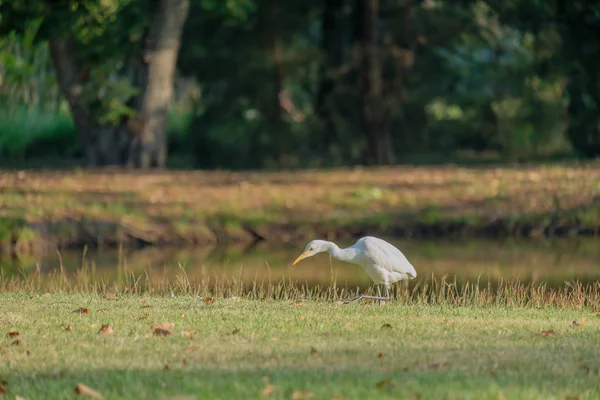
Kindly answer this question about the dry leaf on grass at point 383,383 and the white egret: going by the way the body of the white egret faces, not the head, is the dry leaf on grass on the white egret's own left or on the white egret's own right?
on the white egret's own left

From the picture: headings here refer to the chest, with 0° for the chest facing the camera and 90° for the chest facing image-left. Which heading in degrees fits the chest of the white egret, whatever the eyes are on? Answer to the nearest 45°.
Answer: approximately 90°

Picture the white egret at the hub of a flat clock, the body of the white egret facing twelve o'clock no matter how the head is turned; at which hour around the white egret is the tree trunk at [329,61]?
The tree trunk is roughly at 3 o'clock from the white egret.

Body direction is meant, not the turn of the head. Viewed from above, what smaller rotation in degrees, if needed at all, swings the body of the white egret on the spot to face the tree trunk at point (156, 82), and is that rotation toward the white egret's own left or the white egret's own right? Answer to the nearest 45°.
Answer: approximately 90° to the white egret's own right

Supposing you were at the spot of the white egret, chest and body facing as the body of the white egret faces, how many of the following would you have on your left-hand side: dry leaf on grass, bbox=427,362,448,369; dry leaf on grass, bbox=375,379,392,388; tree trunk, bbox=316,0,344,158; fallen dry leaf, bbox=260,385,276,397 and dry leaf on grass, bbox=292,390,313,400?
4

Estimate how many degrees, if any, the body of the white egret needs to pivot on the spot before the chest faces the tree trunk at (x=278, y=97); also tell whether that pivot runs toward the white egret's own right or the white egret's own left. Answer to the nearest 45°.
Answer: approximately 90° to the white egret's own right

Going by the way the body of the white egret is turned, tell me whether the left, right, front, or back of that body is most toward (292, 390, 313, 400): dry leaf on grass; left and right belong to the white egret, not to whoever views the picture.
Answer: left

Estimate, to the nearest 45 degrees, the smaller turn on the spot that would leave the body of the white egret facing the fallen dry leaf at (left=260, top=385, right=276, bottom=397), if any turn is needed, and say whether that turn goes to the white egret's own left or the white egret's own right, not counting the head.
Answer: approximately 90° to the white egret's own left

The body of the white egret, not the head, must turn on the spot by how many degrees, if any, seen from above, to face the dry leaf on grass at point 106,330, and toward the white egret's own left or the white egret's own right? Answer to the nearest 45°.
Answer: approximately 45° to the white egret's own left

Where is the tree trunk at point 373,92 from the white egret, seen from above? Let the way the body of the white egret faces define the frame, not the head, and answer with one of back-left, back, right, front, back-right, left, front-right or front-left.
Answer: right

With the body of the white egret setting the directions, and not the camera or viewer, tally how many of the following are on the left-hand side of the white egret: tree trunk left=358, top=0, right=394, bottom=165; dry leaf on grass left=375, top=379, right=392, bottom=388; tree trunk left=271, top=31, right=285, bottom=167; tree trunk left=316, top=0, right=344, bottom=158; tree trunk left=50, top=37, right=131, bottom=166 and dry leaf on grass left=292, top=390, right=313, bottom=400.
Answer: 2

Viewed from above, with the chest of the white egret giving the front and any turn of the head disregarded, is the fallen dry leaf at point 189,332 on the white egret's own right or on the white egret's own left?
on the white egret's own left

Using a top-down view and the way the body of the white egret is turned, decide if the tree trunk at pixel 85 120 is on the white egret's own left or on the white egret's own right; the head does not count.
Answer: on the white egret's own right

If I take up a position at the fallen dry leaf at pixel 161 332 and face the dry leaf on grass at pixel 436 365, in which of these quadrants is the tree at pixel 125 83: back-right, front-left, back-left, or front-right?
back-left
